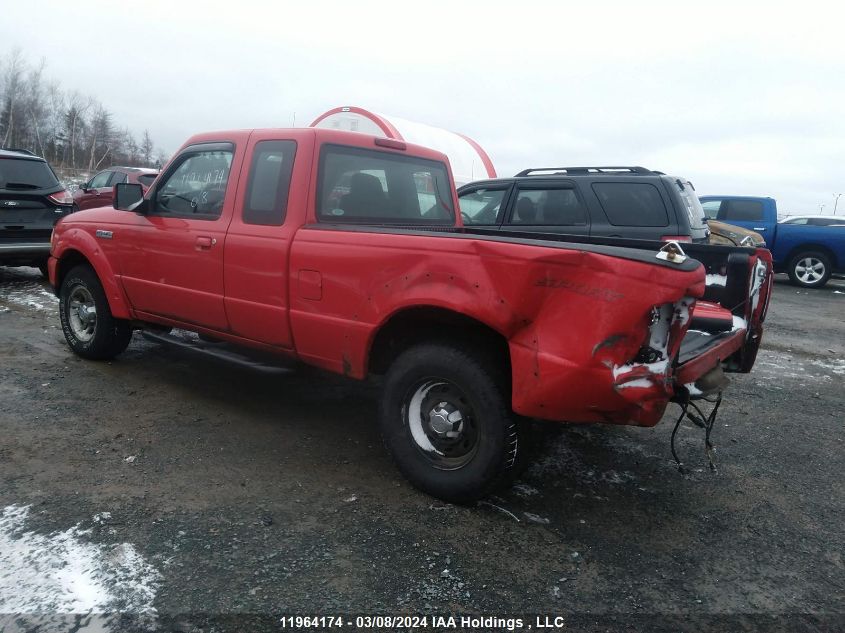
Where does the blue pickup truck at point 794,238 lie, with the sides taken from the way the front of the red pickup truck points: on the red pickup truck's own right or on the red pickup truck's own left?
on the red pickup truck's own right

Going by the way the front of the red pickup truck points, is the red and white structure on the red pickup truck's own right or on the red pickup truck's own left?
on the red pickup truck's own right

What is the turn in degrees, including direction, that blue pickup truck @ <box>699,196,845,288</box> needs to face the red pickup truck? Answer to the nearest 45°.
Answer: approximately 90° to its left

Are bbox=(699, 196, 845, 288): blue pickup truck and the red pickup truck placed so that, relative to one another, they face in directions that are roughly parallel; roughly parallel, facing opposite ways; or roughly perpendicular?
roughly parallel

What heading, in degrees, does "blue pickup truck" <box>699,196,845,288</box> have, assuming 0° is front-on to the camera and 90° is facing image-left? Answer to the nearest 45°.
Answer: approximately 90°

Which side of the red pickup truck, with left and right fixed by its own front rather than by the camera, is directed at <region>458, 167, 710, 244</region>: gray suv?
right

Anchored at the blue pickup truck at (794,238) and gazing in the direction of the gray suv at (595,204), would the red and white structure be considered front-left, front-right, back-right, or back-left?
back-right

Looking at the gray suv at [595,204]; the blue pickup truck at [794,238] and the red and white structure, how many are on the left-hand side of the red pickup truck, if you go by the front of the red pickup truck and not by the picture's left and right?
0

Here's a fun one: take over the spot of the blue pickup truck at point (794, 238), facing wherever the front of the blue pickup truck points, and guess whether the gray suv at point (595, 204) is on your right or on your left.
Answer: on your left

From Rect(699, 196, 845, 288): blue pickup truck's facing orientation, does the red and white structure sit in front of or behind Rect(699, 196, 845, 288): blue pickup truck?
in front

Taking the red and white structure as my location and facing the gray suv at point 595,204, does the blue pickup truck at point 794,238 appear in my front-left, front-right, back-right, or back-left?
front-left

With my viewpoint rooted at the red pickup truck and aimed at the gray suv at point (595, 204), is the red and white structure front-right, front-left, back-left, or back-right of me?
front-left

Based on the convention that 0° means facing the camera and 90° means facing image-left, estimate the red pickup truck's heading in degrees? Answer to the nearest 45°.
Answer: approximately 135°
